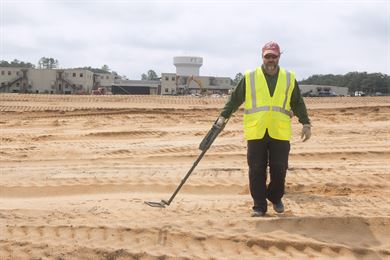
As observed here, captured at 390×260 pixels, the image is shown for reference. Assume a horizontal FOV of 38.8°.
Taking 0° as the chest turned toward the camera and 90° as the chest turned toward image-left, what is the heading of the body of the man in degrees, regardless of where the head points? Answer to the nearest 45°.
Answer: approximately 0°
